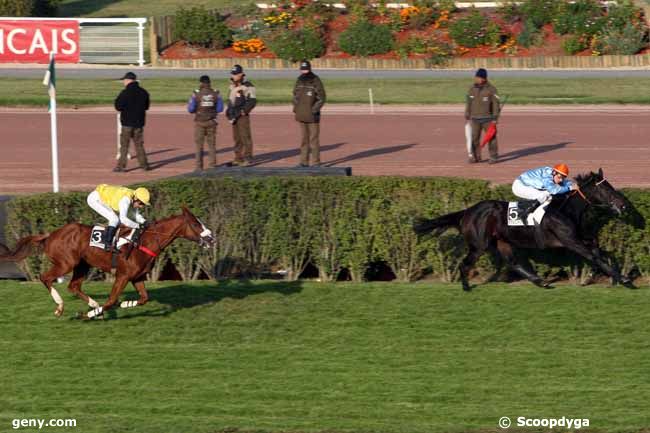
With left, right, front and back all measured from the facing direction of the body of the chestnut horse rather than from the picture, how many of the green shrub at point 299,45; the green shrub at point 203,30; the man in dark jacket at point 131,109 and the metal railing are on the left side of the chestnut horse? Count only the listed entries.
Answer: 4

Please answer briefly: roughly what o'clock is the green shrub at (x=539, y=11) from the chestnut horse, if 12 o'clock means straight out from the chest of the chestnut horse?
The green shrub is roughly at 10 o'clock from the chestnut horse.

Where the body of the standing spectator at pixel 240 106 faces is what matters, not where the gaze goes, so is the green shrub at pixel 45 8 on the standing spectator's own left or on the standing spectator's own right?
on the standing spectator's own right

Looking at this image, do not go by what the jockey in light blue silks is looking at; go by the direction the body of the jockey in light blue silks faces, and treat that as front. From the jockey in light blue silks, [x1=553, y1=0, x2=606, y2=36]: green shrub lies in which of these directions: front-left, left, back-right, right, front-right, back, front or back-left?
left

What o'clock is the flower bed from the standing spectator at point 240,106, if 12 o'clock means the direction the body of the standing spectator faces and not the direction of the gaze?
The flower bed is roughly at 5 o'clock from the standing spectator.

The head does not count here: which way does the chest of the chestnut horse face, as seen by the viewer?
to the viewer's right

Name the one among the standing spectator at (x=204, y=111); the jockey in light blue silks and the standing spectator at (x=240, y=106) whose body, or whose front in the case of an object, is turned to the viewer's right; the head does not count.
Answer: the jockey in light blue silks

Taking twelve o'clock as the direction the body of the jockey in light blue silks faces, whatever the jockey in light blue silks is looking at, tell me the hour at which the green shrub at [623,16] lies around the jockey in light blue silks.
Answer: The green shrub is roughly at 9 o'clock from the jockey in light blue silks.

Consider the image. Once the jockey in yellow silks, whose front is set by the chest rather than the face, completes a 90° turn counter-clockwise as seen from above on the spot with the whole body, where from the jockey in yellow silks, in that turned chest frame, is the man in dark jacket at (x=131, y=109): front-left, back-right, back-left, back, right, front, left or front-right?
front

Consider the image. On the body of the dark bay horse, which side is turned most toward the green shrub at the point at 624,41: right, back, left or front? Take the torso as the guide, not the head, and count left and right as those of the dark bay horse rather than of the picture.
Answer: left

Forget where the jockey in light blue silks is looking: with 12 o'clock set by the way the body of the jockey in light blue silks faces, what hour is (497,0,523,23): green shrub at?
The green shrub is roughly at 9 o'clock from the jockey in light blue silks.

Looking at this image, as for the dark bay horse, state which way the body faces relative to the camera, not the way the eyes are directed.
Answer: to the viewer's right

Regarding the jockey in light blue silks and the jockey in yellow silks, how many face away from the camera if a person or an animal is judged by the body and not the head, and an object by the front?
0

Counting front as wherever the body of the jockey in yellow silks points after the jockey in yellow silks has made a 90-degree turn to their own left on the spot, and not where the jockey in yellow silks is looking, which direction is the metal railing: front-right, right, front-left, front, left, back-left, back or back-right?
front

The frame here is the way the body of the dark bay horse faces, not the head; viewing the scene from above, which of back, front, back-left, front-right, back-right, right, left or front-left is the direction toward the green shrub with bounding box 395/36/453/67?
left
